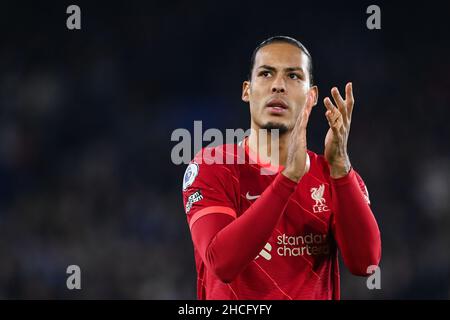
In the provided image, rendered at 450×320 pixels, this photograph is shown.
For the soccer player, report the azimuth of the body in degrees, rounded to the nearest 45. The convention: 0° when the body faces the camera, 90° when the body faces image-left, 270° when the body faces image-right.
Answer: approximately 0°
